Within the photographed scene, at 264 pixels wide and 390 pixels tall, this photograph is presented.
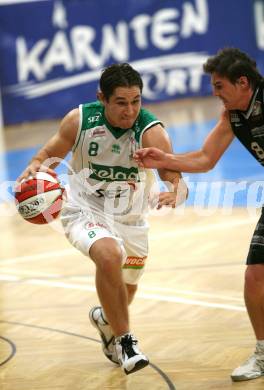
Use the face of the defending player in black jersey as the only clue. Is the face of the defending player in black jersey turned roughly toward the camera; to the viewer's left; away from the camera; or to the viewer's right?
to the viewer's left

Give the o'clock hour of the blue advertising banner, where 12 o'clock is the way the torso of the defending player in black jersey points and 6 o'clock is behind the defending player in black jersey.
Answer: The blue advertising banner is roughly at 4 o'clock from the defending player in black jersey.

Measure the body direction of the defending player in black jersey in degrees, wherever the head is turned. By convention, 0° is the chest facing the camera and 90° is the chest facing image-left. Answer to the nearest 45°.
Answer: approximately 45°

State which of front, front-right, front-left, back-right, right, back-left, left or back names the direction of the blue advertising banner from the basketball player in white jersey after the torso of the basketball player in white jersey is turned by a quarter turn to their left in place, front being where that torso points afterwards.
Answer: left
